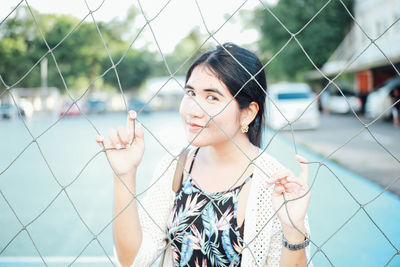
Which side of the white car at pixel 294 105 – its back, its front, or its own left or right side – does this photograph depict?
front

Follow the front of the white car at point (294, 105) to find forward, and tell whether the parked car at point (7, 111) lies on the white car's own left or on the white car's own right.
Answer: on the white car's own right

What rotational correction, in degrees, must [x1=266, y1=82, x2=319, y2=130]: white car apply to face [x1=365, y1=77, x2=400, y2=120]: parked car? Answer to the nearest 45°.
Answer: approximately 90° to its left

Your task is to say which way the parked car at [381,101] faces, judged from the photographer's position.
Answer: facing the viewer and to the left of the viewer

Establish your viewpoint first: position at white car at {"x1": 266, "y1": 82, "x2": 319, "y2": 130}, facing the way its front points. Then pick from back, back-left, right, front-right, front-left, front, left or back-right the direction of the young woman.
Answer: front

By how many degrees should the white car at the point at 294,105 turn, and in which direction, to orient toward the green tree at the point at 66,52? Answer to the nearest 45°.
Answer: approximately 135° to its right

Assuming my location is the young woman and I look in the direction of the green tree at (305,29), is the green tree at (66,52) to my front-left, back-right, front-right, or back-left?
front-left

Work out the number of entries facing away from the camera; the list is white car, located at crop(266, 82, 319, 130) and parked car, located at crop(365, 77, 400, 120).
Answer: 0

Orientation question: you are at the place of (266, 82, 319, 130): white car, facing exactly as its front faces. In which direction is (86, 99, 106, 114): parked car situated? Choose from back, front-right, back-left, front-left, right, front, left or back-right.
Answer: back-right
